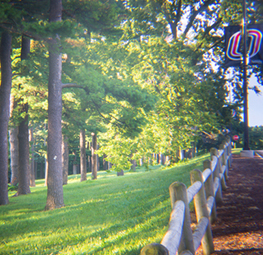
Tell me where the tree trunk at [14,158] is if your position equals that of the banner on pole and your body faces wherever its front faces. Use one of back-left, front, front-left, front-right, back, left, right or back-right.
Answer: right

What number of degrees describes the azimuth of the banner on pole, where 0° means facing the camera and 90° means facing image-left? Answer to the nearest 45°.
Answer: approximately 0°
